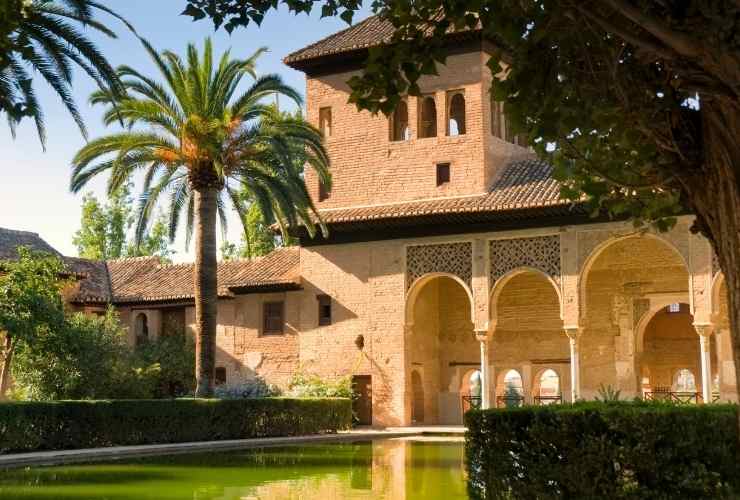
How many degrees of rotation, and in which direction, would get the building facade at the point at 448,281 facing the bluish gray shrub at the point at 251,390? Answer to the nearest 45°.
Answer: approximately 90° to its right

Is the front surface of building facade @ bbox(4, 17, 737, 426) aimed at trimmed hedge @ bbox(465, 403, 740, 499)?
yes

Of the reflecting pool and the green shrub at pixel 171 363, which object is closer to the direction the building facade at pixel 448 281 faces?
the reflecting pool

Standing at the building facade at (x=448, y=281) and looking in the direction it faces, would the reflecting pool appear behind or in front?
in front

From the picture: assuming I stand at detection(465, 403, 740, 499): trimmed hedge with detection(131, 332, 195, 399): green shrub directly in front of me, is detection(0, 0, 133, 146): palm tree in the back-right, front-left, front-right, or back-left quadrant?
front-left

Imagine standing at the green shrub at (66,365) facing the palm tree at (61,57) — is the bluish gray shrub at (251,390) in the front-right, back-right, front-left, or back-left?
back-left

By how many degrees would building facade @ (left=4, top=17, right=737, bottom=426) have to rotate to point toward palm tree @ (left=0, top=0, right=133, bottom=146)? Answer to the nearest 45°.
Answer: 0° — it already faces it

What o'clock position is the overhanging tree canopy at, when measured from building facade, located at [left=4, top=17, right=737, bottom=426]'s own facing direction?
The overhanging tree canopy is roughly at 12 o'clock from the building facade.

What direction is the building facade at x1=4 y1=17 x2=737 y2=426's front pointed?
toward the camera

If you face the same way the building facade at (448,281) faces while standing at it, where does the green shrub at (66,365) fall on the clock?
The green shrub is roughly at 2 o'clock from the building facade.

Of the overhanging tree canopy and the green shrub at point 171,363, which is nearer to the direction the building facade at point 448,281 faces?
the overhanging tree canopy

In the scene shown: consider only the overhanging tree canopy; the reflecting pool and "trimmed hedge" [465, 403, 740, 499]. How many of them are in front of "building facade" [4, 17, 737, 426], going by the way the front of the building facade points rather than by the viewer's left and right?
3

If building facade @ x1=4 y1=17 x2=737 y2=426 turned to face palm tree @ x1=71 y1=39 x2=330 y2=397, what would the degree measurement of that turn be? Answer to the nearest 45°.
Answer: approximately 45° to its right
